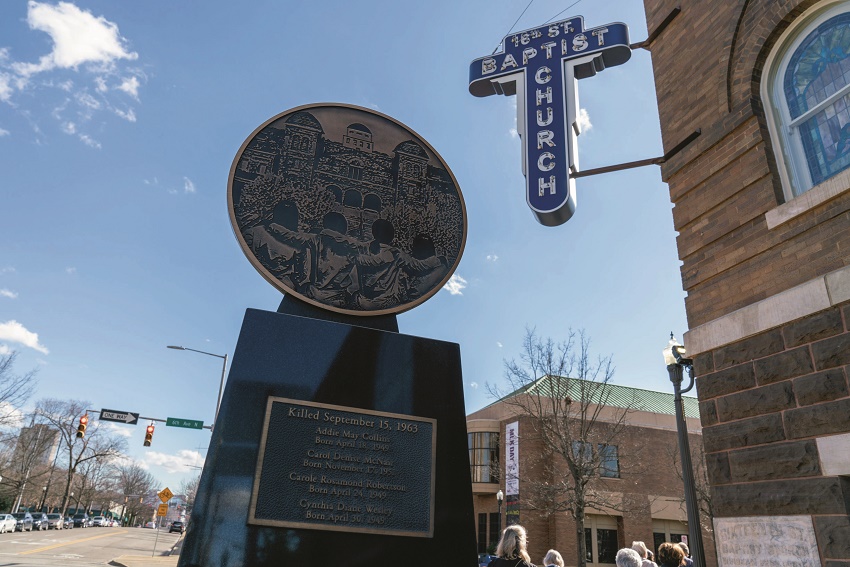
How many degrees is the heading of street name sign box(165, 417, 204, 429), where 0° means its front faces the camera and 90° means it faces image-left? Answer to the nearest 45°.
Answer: approximately 0°

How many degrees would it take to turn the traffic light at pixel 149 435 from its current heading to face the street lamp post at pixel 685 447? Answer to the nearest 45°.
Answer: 0° — it already faces it

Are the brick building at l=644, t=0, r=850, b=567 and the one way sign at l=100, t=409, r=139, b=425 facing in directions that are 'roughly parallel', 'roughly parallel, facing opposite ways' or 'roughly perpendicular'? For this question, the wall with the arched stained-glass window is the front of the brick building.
roughly perpendicular

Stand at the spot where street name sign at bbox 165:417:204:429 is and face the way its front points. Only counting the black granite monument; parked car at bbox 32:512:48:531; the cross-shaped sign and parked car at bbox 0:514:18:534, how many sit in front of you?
2

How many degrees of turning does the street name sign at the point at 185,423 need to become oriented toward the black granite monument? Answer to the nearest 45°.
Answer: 0° — it already faces it

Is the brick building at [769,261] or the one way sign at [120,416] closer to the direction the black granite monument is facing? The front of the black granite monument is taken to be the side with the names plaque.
the brick building

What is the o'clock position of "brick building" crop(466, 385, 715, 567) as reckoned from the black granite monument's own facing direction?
The brick building is roughly at 7 o'clock from the black granite monument.

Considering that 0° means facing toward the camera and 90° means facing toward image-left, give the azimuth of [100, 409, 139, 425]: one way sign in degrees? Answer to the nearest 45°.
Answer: approximately 0°
